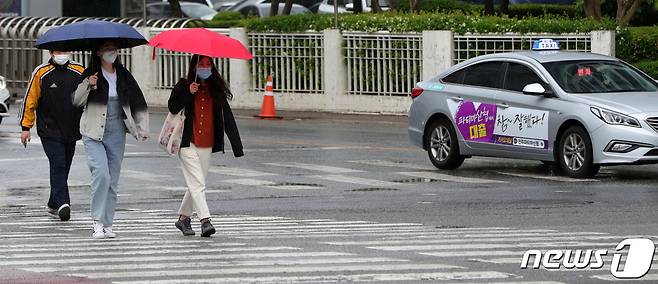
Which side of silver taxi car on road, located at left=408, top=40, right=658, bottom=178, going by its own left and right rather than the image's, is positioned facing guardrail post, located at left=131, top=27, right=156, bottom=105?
back

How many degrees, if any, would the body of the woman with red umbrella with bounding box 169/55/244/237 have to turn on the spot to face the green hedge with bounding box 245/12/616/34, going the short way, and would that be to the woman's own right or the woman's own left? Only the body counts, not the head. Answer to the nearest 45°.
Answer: approximately 180°

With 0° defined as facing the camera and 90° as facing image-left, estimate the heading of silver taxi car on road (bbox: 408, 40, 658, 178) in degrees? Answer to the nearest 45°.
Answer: approximately 315°

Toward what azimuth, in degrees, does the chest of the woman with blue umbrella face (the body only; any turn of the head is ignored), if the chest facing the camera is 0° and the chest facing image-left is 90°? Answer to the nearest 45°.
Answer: approximately 0°

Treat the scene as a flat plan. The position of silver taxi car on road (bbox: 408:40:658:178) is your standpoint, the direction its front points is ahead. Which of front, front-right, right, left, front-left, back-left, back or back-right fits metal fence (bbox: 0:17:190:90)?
back

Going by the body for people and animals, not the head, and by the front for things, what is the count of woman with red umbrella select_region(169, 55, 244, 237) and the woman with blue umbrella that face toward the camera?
2

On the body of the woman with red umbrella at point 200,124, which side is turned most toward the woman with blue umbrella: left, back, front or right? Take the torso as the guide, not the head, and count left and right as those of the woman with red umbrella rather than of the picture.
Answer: right

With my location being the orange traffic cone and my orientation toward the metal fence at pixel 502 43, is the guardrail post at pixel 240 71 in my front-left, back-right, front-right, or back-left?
back-left

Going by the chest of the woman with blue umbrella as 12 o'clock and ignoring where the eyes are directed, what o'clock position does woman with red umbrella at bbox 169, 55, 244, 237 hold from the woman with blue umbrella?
The woman with red umbrella is roughly at 10 o'clock from the woman with blue umbrella.

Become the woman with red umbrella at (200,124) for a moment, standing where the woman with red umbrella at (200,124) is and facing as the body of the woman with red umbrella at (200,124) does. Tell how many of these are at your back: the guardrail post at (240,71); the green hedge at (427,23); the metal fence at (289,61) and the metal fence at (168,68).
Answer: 4

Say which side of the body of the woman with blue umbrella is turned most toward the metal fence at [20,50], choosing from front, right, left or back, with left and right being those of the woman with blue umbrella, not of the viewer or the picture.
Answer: back

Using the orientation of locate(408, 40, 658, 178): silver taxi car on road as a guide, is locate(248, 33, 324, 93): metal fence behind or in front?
behind

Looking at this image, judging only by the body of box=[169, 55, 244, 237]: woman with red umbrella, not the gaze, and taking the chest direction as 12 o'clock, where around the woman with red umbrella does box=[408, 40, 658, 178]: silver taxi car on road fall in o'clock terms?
The silver taxi car on road is roughly at 7 o'clock from the woman with red umbrella.

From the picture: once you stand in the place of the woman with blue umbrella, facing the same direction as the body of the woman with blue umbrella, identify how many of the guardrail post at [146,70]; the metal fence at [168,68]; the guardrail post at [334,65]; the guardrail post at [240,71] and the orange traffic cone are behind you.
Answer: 5
